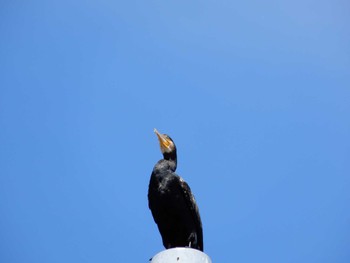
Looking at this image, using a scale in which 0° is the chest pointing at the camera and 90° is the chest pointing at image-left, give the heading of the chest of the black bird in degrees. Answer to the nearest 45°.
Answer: approximately 45°
